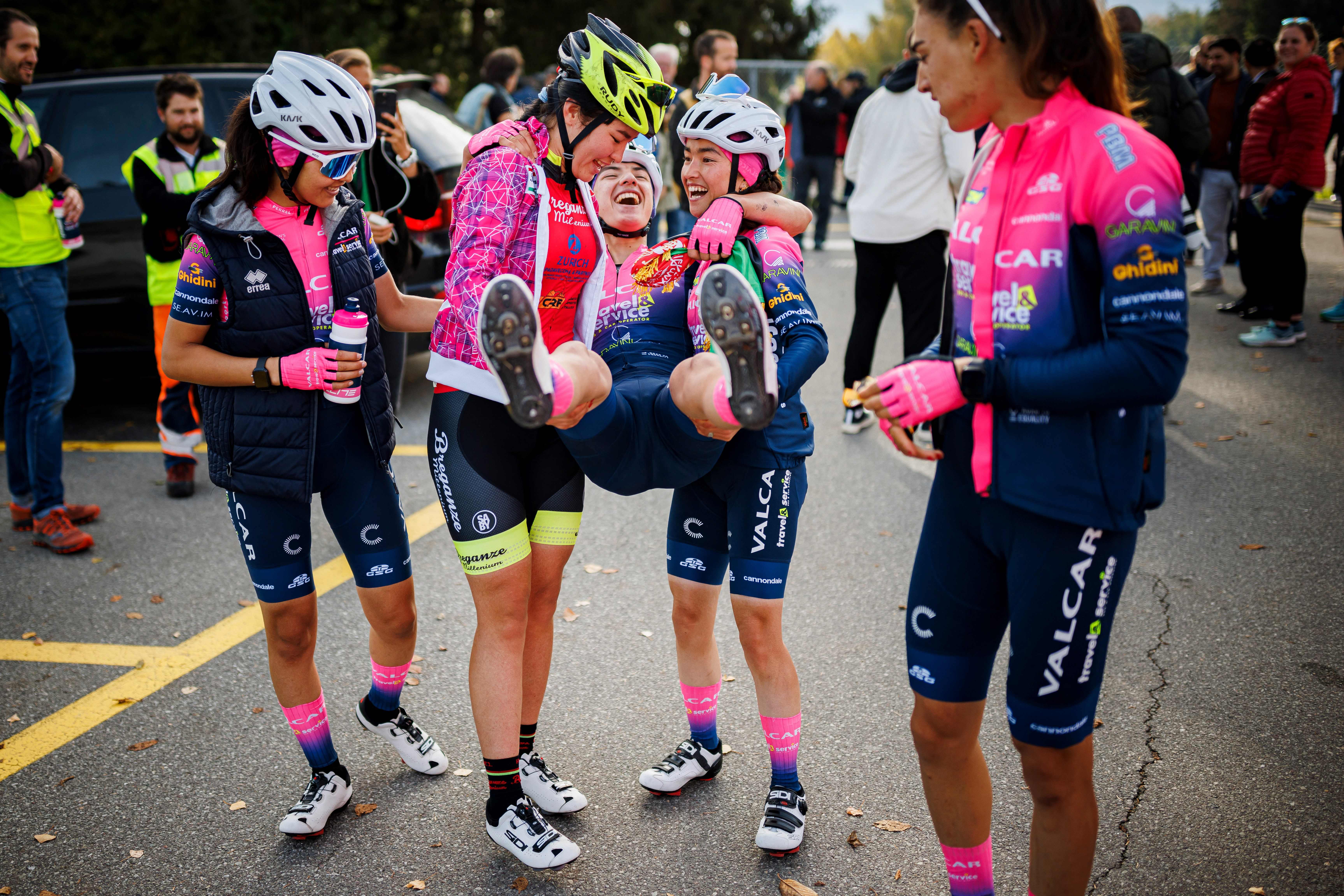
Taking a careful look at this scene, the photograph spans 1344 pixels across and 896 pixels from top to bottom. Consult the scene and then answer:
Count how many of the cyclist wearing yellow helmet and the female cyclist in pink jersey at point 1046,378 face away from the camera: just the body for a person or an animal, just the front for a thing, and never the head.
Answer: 0

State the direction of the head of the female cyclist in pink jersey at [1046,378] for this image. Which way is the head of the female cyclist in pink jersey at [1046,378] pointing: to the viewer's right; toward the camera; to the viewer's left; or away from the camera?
to the viewer's left

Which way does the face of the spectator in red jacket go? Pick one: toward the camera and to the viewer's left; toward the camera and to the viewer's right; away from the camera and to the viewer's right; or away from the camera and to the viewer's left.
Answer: toward the camera and to the viewer's left

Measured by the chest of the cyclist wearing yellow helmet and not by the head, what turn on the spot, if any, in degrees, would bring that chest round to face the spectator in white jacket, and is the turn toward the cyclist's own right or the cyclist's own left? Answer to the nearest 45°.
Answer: approximately 90° to the cyclist's own left

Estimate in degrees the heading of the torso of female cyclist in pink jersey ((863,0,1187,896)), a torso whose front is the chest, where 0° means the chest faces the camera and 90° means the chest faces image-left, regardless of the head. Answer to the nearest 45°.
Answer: approximately 45°

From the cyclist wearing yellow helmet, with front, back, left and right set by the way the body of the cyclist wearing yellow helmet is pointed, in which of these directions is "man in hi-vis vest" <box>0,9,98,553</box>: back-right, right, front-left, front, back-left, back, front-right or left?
back

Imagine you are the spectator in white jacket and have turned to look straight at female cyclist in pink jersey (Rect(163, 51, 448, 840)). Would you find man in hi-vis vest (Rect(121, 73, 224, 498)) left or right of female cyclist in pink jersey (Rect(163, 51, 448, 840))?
right

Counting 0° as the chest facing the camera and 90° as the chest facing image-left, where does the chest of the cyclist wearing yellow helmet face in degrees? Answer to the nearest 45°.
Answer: approximately 315°

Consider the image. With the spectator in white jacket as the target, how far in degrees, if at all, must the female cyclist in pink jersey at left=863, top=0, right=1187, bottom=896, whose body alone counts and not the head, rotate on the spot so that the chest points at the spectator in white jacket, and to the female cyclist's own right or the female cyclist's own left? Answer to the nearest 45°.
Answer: approximately 135° to the female cyclist's own right

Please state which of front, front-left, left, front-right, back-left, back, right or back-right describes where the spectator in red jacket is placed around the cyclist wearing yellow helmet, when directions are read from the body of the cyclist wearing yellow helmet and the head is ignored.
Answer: left
